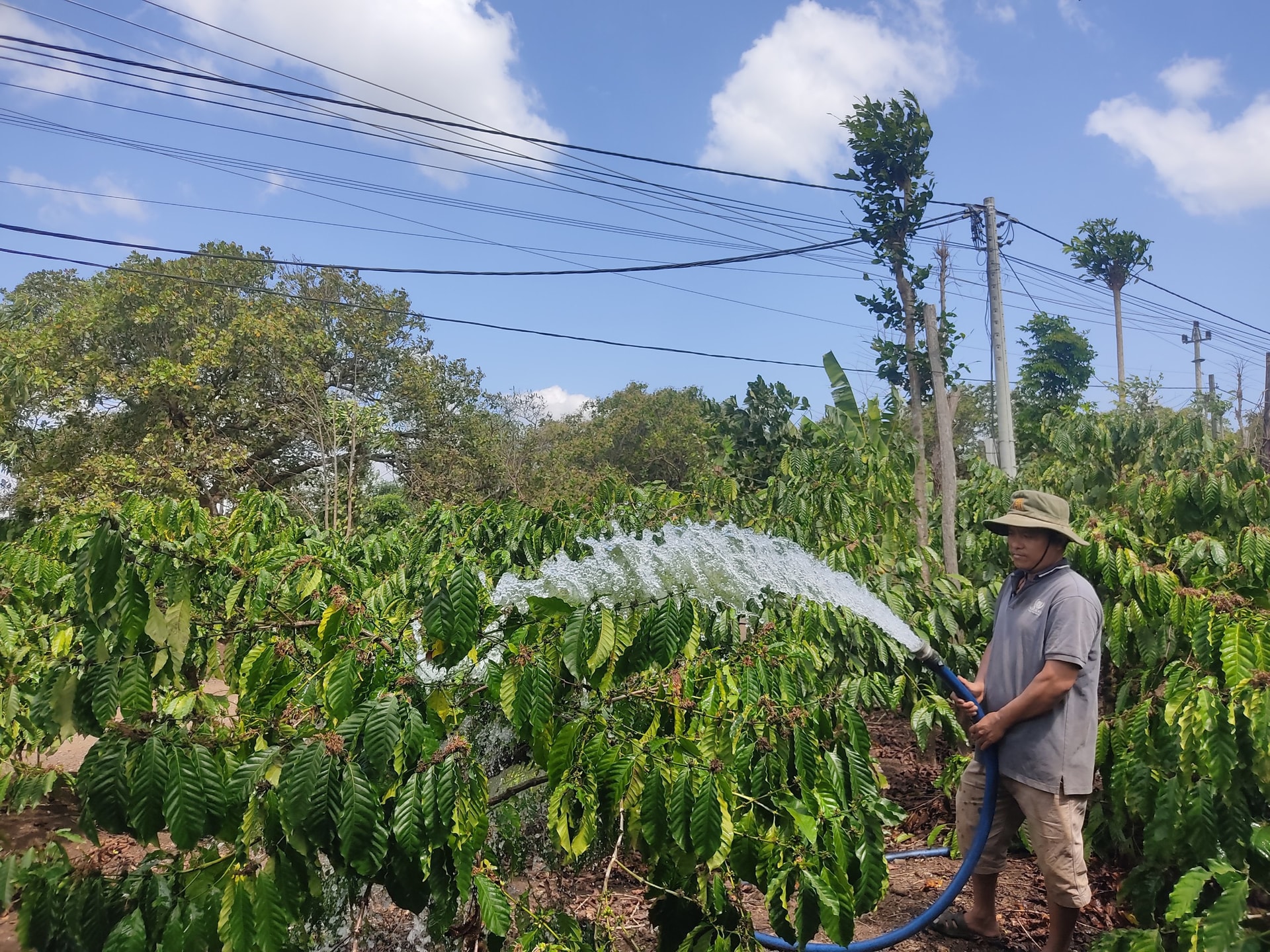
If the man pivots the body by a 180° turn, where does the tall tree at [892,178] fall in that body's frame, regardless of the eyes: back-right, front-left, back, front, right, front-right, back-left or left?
front-left

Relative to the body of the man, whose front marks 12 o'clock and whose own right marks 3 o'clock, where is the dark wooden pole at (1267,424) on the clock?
The dark wooden pole is roughly at 5 o'clock from the man.

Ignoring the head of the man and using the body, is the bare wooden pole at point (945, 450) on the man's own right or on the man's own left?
on the man's own right

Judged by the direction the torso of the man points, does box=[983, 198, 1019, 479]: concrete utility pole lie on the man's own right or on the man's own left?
on the man's own right
